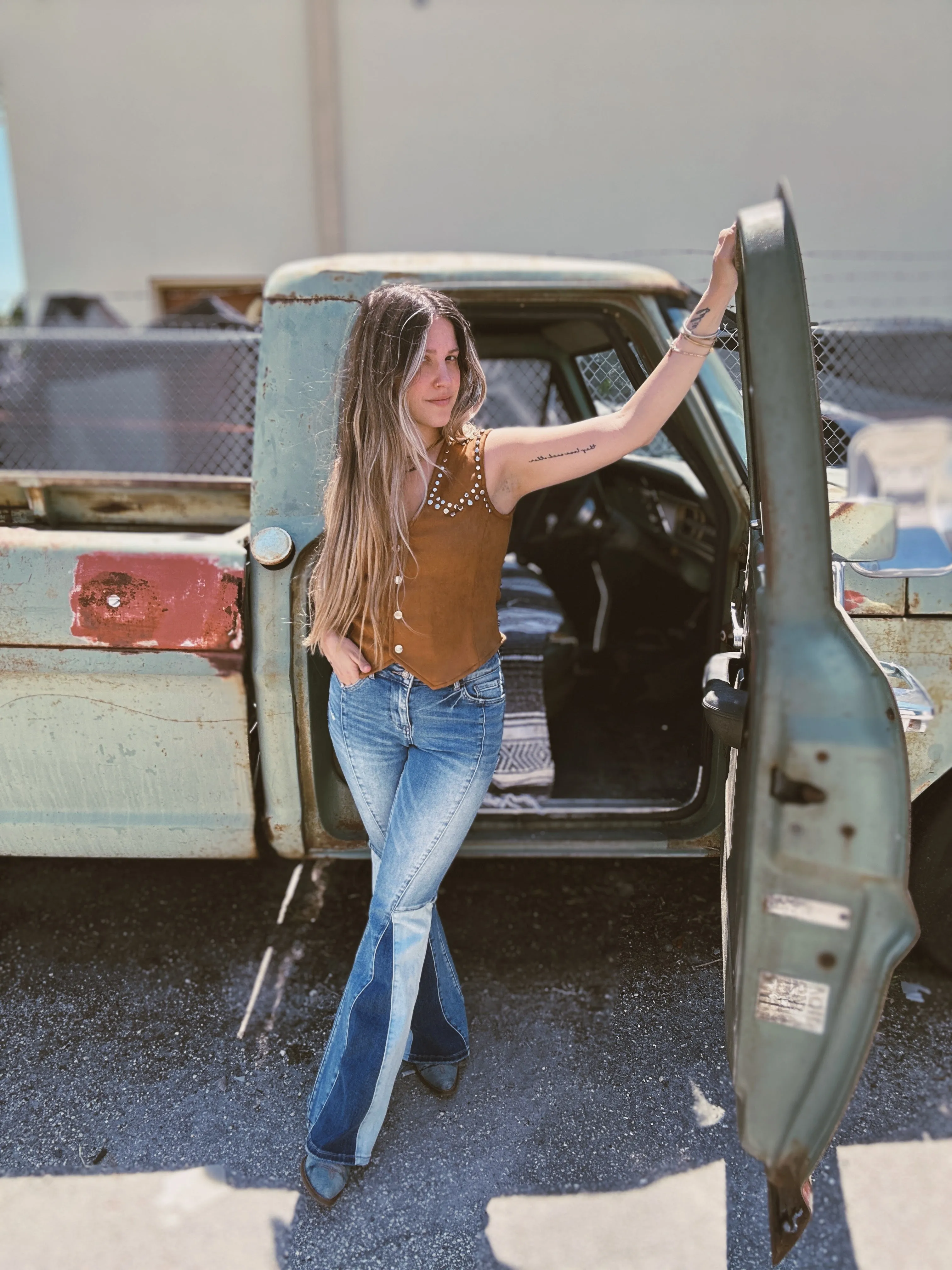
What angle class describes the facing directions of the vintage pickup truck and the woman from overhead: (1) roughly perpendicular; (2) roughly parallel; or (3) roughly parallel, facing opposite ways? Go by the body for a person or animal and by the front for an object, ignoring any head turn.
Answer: roughly perpendicular

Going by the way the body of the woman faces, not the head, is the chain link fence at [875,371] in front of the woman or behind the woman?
behind

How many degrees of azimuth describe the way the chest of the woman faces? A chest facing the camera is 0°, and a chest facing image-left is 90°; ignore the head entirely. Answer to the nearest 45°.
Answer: approximately 0°

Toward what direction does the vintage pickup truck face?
to the viewer's right
